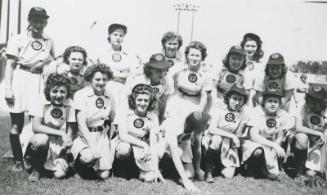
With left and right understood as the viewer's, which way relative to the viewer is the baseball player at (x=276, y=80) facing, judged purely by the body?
facing the viewer

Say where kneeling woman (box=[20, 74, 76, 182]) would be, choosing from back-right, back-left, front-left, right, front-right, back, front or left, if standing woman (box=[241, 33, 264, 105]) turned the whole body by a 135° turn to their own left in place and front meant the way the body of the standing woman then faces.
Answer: back

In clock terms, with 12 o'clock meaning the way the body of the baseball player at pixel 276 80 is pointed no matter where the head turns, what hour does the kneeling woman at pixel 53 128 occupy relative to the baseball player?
The kneeling woman is roughly at 2 o'clock from the baseball player.

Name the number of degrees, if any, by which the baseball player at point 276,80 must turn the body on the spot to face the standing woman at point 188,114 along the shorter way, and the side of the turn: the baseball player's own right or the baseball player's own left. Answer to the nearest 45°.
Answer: approximately 45° to the baseball player's own right

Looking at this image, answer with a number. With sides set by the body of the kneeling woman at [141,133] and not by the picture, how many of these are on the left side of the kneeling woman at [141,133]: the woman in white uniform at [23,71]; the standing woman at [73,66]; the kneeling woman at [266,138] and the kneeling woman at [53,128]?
1

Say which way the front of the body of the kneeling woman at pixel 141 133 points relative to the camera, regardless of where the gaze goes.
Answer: toward the camera

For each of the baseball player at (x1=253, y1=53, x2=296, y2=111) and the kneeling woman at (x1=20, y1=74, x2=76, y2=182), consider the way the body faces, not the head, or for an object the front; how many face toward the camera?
2

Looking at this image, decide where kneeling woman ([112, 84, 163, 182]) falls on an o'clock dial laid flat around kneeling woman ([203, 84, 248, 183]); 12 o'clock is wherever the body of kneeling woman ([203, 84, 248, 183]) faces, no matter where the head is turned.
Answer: kneeling woman ([112, 84, 163, 182]) is roughly at 2 o'clock from kneeling woman ([203, 84, 248, 183]).

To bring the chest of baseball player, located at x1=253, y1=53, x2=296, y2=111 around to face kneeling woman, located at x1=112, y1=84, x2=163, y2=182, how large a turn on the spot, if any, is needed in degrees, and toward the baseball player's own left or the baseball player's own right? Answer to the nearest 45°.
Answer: approximately 45° to the baseball player's own right
